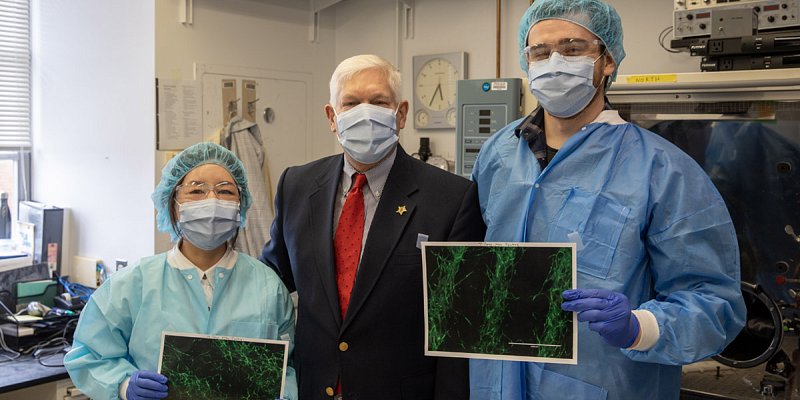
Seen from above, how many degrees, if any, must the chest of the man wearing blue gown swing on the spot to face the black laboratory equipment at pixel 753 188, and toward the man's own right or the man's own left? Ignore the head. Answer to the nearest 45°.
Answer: approximately 180°

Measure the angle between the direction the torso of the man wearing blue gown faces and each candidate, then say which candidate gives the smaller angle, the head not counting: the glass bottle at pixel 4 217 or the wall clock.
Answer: the glass bottle

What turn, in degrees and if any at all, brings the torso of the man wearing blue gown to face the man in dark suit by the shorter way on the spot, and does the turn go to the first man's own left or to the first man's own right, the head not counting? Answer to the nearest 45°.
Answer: approximately 45° to the first man's own right

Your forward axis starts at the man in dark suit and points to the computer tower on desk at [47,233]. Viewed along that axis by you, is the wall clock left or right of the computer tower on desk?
right

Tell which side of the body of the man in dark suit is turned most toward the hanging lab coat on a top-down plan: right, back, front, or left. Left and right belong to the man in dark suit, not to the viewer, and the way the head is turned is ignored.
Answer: back

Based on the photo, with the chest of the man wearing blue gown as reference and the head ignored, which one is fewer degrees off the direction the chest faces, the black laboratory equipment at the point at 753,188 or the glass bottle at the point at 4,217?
the glass bottle

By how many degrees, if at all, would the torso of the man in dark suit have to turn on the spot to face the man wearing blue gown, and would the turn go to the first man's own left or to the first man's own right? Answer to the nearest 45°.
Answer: approximately 90° to the first man's own left

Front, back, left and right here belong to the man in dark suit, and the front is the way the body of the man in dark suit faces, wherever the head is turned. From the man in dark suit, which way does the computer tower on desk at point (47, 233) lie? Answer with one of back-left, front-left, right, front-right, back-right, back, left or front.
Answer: back-right
